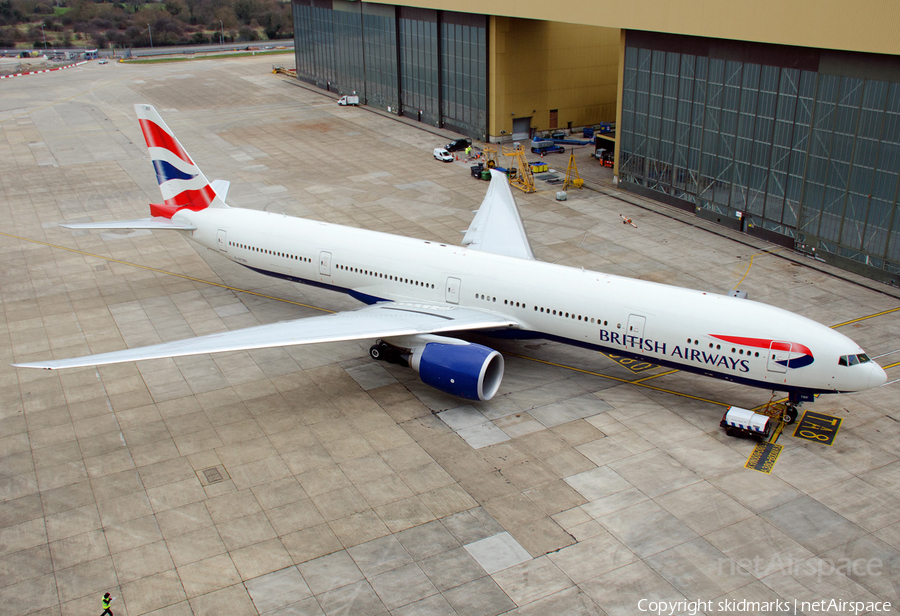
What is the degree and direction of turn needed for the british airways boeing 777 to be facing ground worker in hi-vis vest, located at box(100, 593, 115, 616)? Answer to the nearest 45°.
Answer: approximately 90° to its right

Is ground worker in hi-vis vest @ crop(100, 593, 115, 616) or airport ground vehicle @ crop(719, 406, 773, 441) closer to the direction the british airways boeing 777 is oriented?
the airport ground vehicle

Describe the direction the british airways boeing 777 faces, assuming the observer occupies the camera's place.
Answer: facing the viewer and to the right of the viewer

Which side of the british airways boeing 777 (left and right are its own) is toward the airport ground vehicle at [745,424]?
front
